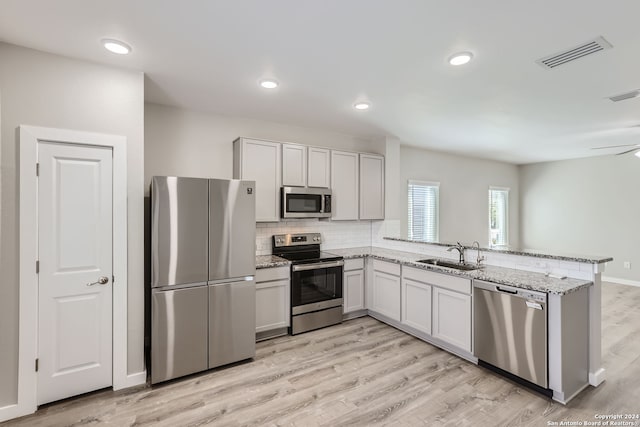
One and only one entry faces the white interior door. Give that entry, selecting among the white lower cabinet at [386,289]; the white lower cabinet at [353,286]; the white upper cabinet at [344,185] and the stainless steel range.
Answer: the white lower cabinet at [386,289]

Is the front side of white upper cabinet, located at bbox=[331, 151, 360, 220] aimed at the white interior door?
no

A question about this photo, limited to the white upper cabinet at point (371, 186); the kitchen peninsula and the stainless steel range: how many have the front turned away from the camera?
0

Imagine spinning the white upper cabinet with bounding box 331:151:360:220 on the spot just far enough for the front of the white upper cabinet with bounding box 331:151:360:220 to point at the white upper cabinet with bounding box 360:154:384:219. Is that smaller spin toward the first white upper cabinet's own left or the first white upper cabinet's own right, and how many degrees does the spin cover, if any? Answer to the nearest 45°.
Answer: approximately 90° to the first white upper cabinet's own left

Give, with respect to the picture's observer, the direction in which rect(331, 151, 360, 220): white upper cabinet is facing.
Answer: facing the viewer and to the right of the viewer

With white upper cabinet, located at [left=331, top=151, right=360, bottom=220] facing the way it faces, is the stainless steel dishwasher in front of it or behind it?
in front

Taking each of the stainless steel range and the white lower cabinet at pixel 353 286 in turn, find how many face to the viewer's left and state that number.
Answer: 0

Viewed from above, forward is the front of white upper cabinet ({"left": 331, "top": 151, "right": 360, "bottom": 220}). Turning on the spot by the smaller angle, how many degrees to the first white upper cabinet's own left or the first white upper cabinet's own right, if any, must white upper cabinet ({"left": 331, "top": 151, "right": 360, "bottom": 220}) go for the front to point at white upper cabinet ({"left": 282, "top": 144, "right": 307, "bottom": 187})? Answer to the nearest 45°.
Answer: approximately 90° to the first white upper cabinet's own right

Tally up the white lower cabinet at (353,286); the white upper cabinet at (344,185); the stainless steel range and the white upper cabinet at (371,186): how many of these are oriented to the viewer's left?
0

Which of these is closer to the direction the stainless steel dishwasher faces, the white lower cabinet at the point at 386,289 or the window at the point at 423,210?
the white lower cabinet

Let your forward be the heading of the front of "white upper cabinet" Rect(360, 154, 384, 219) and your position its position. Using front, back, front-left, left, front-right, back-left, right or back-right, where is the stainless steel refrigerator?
right

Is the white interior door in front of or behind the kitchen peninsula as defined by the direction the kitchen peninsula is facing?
in front

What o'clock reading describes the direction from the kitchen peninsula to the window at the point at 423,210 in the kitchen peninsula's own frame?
The window is roughly at 4 o'clock from the kitchen peninsula.

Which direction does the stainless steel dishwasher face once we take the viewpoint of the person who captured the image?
facing the viewer and to the left of the viewer

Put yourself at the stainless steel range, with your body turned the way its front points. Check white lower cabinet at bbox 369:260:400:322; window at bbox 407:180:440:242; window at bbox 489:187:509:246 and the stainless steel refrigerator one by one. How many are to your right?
1

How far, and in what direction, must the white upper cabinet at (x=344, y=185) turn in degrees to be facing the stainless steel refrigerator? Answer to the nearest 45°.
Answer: approximately 90° to its right

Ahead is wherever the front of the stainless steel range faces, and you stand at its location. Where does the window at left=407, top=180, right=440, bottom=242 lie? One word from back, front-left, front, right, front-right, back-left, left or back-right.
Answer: left

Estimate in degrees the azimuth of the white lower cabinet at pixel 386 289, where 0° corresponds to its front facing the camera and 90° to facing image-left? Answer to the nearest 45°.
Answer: approximately 45°

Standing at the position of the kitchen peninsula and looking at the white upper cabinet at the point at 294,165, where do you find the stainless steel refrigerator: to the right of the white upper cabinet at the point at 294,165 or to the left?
left
